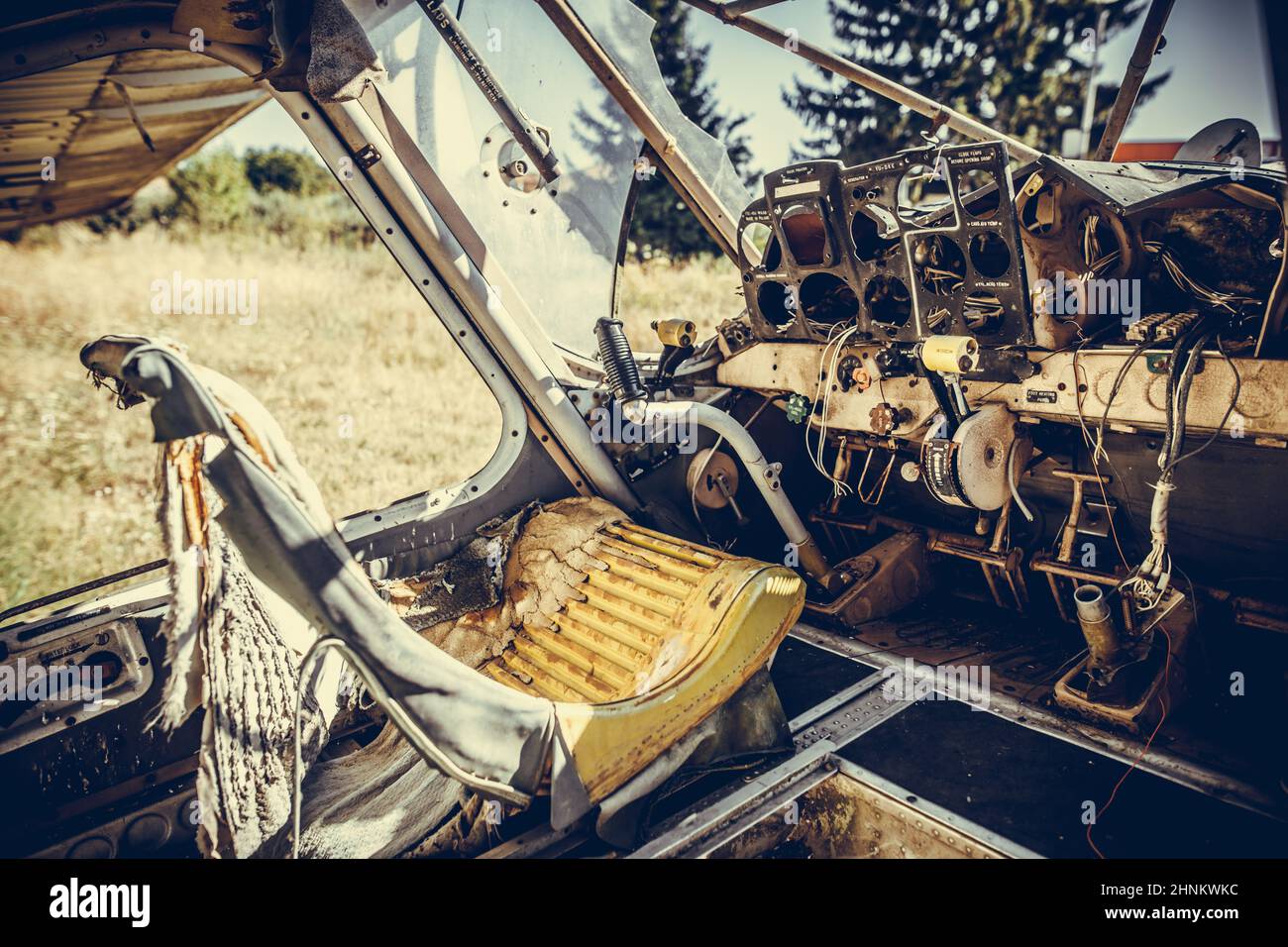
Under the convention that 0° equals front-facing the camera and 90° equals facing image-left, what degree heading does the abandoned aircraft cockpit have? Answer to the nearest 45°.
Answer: approximately 225°

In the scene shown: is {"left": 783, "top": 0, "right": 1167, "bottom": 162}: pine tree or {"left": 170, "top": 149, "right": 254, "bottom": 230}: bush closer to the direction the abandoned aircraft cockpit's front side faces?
the pine tree

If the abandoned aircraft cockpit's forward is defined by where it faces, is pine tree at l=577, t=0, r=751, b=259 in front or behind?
in front

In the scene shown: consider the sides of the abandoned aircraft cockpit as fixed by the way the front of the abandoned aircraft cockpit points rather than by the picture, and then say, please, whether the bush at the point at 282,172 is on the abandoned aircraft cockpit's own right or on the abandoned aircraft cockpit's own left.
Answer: on the abandoned aircraft cockpit's own left

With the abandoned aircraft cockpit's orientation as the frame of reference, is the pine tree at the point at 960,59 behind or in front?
in front

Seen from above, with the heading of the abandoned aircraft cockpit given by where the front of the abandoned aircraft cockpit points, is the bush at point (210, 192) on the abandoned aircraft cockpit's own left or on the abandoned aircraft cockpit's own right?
on the abandoned aircraft cockpit's own left
